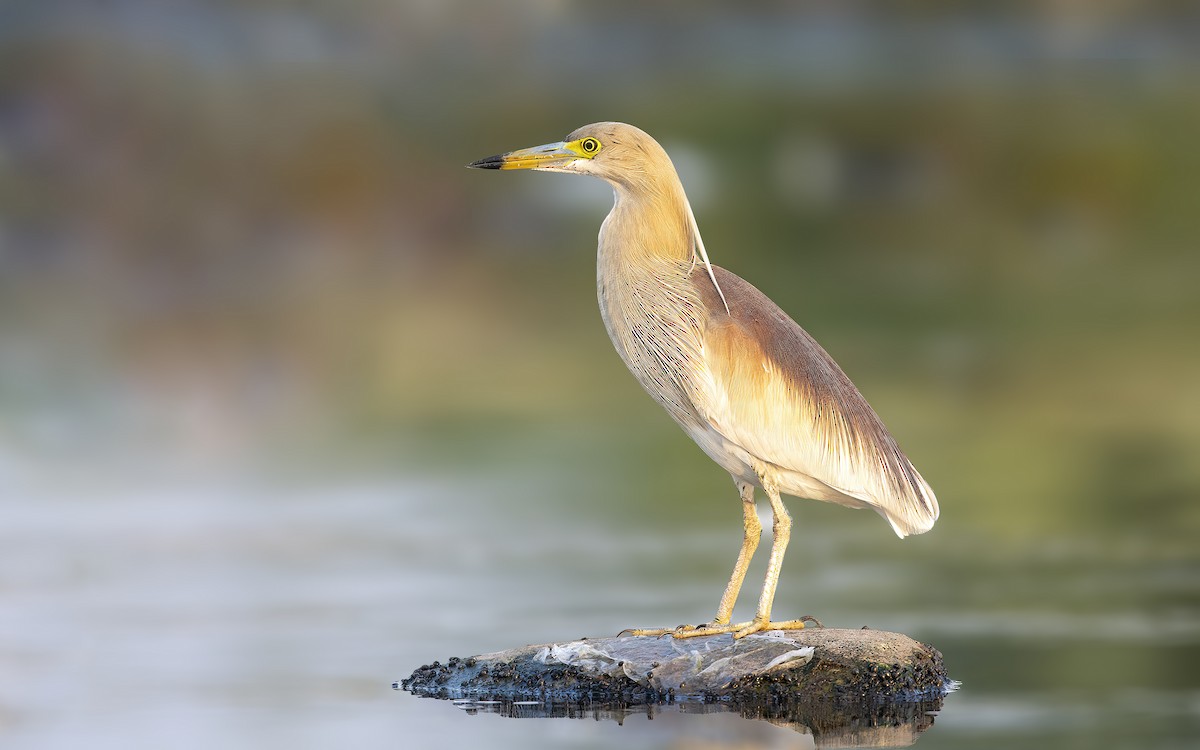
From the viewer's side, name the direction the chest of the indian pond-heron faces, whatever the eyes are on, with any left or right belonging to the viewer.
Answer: facing to the left of the viewer
